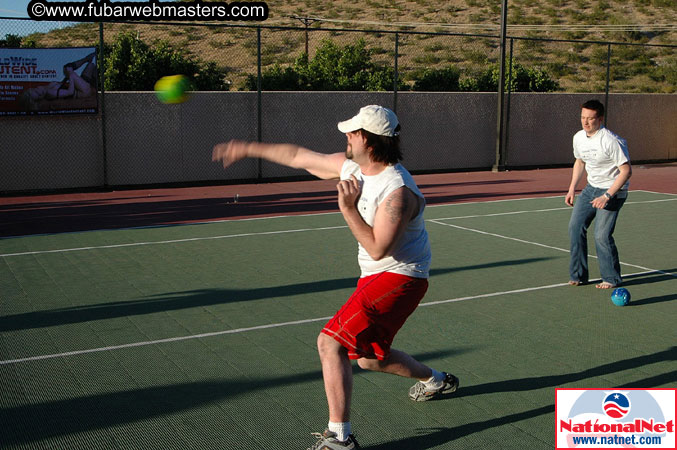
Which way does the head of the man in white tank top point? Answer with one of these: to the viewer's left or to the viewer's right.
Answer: to the viewer's left

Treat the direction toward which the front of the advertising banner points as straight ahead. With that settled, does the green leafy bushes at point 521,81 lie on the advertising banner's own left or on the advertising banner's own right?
on the advertising banner's own left

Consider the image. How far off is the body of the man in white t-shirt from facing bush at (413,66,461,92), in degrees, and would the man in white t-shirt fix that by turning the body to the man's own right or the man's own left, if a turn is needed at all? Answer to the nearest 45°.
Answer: approximately 135° to the man's own right

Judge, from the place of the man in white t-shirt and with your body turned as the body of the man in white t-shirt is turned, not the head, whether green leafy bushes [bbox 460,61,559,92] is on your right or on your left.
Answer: on your right

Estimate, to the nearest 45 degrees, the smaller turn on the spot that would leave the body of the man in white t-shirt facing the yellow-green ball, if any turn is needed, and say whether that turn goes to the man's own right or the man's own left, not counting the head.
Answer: approximately 45° to the man's own right

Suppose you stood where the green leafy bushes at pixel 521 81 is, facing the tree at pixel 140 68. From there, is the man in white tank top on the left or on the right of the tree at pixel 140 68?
left

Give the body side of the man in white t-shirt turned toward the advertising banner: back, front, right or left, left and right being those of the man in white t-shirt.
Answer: right

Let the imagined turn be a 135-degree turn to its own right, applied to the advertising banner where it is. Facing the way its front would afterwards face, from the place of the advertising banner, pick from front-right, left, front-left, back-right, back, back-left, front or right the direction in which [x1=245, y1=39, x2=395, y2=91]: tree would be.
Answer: right

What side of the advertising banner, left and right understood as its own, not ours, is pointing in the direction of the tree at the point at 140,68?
back

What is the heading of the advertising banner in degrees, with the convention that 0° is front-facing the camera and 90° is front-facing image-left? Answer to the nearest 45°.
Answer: approximately 0°

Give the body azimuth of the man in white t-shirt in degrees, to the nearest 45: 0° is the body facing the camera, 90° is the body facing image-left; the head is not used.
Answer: approximately 45°
